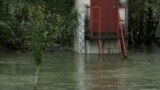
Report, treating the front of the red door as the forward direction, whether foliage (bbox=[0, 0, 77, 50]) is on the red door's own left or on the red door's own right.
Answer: on the red door's own right

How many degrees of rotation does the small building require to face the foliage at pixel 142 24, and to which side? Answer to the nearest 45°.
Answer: approximately 135° to its left

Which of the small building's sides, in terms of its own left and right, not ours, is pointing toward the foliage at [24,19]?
right

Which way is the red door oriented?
toward the camera
